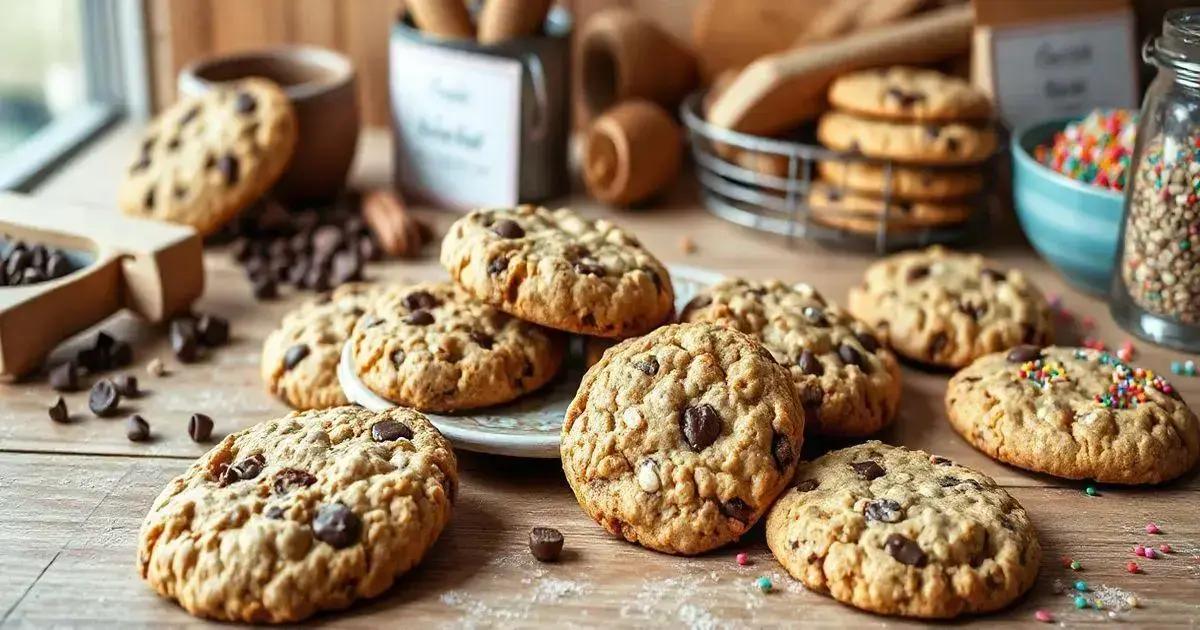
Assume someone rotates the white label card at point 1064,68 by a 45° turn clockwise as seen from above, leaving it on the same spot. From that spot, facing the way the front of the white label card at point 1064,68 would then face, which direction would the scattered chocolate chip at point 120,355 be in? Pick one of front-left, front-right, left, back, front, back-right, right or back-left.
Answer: front

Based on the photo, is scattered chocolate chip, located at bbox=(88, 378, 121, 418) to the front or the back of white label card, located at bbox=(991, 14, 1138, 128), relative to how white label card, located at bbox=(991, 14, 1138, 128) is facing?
to the front

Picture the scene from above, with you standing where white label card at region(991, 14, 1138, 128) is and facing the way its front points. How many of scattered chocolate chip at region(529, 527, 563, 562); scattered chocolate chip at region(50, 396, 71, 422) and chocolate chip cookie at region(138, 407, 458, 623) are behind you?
0

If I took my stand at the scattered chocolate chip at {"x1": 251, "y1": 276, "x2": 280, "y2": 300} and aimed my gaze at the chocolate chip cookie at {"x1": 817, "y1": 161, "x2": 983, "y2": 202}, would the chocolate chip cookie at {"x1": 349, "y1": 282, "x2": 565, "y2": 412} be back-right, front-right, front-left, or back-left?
front-right

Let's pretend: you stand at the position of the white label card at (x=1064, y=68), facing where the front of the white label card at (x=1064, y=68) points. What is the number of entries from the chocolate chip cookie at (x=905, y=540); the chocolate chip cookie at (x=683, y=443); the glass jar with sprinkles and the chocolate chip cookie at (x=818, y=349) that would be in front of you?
4

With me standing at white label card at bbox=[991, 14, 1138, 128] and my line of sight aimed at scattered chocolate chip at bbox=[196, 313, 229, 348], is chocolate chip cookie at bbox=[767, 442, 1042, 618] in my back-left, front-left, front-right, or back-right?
front-left

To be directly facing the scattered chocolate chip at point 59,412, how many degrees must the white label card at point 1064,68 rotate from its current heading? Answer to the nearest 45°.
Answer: approximately 45° to its right

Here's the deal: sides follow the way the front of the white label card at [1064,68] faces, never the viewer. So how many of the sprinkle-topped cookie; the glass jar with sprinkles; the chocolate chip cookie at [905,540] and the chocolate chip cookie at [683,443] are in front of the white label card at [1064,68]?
4

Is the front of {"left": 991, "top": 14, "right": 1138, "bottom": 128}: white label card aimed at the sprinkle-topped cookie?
yes

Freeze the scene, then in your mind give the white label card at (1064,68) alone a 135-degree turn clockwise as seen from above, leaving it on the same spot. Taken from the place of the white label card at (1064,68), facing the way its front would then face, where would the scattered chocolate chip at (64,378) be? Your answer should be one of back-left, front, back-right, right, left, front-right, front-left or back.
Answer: left

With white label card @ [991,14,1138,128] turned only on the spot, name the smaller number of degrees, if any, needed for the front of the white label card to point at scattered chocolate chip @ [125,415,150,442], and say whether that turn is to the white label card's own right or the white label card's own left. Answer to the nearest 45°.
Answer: approximately 45° to the white label card's own right

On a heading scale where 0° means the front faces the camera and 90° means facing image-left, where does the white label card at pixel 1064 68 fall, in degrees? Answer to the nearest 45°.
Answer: approximately 0°

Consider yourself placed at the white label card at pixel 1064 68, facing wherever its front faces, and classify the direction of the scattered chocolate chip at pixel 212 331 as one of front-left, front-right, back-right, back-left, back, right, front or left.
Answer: front-right

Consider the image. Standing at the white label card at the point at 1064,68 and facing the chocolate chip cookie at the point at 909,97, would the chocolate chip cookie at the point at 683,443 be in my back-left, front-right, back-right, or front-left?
front-left

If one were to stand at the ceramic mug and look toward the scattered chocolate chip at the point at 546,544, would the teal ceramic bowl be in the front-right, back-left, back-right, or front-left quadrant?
front-left
